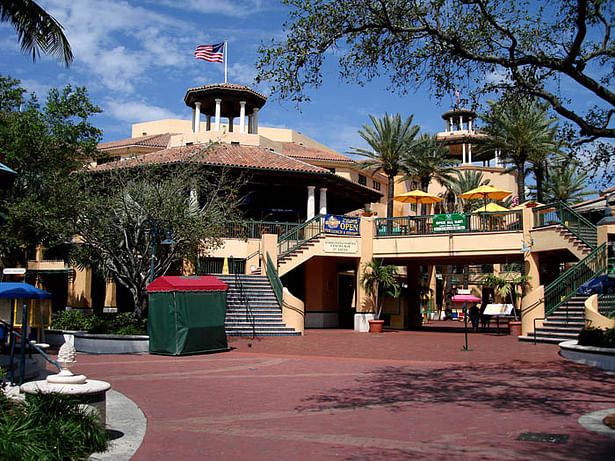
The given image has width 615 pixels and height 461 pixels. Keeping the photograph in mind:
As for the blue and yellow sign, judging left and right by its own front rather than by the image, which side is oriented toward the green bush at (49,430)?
front

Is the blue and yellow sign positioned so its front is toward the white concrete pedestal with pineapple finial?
yes

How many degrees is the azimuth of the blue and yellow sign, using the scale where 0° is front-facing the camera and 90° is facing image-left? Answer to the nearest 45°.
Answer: approximately 0°

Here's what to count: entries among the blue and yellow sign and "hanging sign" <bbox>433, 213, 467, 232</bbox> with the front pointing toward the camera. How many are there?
2

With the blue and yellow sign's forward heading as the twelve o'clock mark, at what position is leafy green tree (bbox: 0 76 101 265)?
The leafy green tree is roughly at 2 o'clock from the blue and yellow sign.

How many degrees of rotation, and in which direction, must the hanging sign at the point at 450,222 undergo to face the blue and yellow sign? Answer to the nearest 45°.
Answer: approximately 90° to its right

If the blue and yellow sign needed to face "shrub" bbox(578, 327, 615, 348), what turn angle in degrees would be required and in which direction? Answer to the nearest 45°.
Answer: approximately 45° to its left

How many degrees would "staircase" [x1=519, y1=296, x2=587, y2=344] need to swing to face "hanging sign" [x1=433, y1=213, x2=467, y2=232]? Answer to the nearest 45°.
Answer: approximately 90° to its right

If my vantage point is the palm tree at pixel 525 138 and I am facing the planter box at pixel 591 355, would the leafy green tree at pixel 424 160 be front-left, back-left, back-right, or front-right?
back-right

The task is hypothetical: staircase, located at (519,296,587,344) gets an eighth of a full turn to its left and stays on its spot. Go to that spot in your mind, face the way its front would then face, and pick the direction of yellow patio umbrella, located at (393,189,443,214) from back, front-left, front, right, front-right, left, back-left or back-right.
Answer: back-right

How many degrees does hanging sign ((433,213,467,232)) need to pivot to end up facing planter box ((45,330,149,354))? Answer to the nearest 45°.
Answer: approximately 45° to its right

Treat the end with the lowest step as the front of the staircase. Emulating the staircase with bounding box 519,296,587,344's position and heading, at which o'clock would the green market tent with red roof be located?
The green market tent with red roof is roughly at 12 o'clock from the staircase.

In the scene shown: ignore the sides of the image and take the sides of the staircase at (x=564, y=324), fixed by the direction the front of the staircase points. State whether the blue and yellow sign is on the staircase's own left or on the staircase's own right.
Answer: on the staircase's own right

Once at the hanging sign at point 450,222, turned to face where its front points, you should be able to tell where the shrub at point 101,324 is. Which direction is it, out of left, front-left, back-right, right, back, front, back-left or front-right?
front-right
